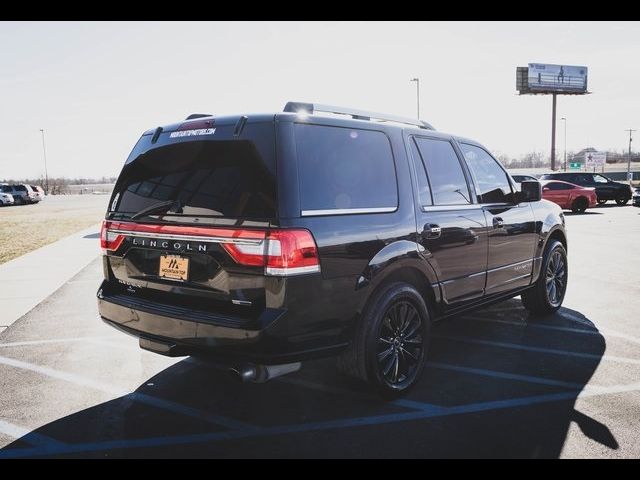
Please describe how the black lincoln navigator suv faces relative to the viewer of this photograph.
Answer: facing away from the viewer and to the right of the viewer

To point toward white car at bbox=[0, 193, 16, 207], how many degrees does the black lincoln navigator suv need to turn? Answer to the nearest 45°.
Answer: approximately 90° to its left
